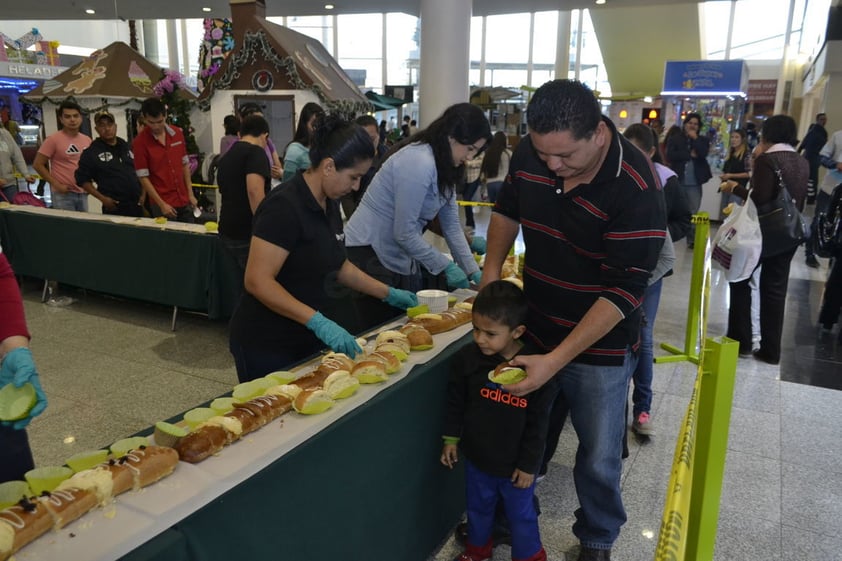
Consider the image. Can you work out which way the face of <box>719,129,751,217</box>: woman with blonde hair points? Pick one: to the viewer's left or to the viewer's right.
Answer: to the viewer's left

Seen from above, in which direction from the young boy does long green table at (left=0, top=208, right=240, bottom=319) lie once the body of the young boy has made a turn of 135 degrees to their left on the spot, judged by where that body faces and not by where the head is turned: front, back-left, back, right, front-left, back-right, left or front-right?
left

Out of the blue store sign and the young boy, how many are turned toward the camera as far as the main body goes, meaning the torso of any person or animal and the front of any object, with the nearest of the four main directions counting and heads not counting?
2

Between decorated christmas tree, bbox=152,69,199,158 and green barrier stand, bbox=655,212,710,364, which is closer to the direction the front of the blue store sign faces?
the green barrier stand

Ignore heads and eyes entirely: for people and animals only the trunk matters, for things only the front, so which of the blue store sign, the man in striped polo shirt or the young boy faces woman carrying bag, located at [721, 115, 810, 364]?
the blue store sign

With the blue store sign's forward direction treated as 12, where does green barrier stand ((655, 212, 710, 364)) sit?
The green barrier stand is roughly at 12 o'clock from the blue store sign.

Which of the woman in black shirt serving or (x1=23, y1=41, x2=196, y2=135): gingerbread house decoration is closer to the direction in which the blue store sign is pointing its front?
the woman in black shirt serving

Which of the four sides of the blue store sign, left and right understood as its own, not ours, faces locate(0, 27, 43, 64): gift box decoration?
right
